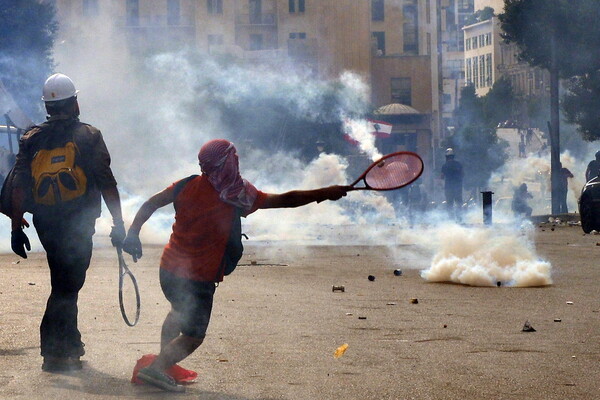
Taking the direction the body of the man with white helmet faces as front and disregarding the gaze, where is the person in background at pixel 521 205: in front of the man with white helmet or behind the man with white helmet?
in front

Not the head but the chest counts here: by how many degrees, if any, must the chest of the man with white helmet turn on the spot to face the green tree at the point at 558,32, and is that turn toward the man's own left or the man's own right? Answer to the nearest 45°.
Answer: approximately 45° to the man's own right

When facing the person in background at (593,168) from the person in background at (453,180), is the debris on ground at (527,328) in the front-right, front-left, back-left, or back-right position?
front-right

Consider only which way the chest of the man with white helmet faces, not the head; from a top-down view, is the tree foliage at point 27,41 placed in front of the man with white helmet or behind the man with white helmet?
in front

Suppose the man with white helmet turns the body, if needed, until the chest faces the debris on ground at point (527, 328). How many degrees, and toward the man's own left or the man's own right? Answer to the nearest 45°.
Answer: approximately 90° to the man's own right

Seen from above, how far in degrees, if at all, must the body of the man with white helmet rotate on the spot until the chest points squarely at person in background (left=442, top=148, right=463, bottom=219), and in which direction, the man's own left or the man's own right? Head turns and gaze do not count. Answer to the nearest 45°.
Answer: approximately 45° to the man's own right

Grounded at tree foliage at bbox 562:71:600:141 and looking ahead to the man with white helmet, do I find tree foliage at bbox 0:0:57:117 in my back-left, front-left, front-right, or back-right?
front-right

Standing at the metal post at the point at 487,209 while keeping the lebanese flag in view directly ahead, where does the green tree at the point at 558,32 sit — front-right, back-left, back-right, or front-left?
front-right

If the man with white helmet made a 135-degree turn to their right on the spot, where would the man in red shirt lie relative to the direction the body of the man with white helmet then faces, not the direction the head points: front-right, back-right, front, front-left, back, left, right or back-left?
front

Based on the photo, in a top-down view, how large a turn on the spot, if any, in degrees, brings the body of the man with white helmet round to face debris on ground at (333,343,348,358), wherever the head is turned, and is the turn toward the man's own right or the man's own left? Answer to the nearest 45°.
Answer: approximately 90° to the man's own right

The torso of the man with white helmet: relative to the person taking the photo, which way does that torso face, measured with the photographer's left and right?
facing away from the viewer
